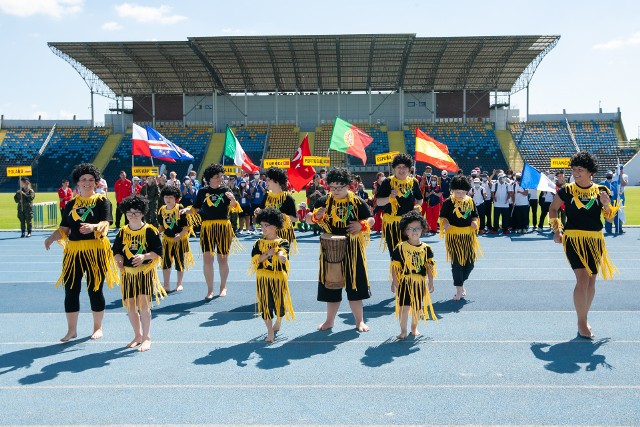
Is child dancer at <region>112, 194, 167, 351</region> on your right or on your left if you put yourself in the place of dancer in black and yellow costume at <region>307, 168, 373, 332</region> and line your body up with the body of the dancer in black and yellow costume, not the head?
on your right

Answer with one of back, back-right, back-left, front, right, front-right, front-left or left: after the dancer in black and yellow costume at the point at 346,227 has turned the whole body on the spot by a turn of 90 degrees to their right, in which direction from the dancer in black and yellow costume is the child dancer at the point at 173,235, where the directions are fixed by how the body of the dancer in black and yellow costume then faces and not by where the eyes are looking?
front-right

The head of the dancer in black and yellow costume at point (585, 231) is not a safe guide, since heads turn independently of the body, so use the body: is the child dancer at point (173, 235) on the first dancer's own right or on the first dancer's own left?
on the first dancer's own right

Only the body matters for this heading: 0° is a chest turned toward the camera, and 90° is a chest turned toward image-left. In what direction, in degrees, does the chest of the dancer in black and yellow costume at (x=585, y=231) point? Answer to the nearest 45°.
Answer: approximately 0°

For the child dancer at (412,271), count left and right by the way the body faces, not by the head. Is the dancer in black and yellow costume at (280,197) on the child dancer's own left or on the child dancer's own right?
on the child dancer's own right

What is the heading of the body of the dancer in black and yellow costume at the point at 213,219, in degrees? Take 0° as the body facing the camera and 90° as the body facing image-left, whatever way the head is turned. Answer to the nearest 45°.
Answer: approximately 0°

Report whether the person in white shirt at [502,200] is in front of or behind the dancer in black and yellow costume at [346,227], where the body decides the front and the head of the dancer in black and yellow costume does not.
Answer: behind

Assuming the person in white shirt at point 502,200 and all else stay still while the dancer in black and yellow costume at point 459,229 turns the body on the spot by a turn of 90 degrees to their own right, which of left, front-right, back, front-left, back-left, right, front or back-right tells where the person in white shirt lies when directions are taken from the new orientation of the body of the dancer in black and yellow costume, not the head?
right

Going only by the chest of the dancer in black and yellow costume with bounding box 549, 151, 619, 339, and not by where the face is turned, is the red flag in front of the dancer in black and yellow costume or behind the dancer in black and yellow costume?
behind
